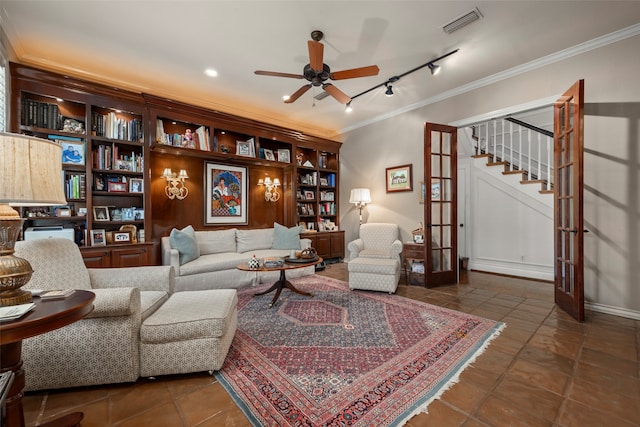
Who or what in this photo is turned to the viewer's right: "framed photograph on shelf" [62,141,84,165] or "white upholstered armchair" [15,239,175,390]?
the white upholstered armchair

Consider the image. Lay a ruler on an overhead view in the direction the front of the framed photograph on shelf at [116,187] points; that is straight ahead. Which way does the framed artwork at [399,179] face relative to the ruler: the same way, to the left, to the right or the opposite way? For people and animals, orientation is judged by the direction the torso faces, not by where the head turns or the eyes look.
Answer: to the right

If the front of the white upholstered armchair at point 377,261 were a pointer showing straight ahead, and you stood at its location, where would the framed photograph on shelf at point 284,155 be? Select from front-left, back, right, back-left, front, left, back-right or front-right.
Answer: back-right

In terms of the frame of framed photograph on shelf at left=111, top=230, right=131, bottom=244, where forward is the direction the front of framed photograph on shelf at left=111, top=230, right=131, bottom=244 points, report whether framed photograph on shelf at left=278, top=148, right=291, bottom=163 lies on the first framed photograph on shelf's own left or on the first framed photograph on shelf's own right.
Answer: on the first framed photograph on shelf's own left

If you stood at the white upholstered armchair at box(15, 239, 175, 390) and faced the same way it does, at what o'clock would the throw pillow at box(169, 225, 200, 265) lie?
The throw pillow is roughly at 10 o'clock from the white upholstered armchair.

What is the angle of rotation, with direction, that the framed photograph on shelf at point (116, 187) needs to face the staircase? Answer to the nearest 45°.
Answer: approximately 45° to its left

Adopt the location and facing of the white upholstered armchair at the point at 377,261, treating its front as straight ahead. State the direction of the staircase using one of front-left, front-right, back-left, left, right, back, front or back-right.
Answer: back-left

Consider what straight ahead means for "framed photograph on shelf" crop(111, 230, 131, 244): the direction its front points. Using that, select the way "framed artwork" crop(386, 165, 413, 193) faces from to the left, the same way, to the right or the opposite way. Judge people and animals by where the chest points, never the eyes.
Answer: to the right

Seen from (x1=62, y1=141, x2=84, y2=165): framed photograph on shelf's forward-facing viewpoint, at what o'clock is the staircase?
The staircase is roughly at 10 o'clock from the framed photograph on shelf.

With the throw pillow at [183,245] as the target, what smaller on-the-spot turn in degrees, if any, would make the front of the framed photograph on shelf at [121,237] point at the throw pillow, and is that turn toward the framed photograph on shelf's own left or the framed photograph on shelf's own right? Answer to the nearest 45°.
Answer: approximately 45° to the framed photograph on shelf's own left

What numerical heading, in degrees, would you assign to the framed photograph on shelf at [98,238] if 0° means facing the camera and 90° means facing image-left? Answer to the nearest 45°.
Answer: approximately 0°

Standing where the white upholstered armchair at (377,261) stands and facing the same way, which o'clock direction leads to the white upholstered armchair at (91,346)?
the white upholstered armchair at (91,346) is roughly at 1 o'clock from the white upholstered armchair at (377,261).

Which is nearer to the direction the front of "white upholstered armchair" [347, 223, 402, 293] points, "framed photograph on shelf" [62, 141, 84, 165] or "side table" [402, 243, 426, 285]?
the framed photograph on shelf

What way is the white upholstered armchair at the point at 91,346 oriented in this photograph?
to the viewer's right
